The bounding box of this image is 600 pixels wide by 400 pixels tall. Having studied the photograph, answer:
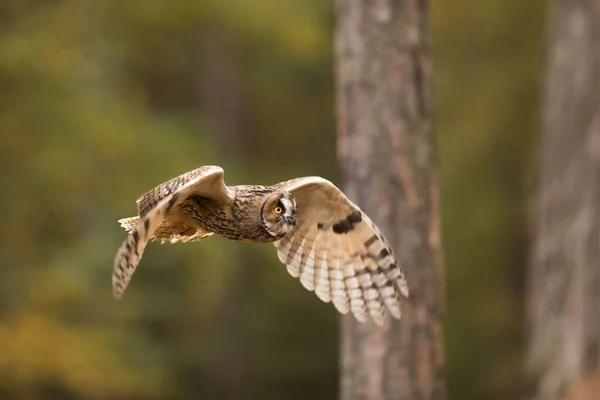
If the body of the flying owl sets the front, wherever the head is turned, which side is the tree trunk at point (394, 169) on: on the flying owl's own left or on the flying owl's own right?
on the flying owl's own left

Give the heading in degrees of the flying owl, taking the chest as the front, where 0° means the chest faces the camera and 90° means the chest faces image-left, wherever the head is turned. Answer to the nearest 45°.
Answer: approximately 315°

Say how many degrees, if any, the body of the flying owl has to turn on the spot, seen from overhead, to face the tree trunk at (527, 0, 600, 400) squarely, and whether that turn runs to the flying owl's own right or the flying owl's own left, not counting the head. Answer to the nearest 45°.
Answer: approximately 90° to the flying owl's own left
